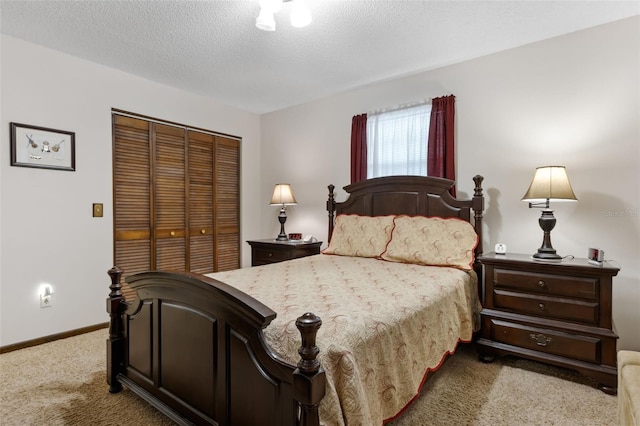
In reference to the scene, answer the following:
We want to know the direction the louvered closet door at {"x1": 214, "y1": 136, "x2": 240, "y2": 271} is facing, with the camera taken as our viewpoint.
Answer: facing the viewer and to the right of the viewer

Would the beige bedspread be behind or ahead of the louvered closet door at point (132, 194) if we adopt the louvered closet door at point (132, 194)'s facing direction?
ahead

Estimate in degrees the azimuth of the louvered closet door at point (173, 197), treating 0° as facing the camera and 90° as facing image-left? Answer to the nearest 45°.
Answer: approximately 315°

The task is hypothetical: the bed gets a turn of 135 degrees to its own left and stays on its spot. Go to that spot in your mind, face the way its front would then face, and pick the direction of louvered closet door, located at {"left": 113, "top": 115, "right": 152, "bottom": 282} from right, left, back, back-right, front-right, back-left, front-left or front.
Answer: back-left

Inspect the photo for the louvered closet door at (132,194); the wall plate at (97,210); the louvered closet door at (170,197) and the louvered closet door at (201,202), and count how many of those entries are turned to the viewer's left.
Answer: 0

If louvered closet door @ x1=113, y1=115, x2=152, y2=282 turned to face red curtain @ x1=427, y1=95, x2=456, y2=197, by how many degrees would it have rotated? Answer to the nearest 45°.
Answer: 0° — it already faces it

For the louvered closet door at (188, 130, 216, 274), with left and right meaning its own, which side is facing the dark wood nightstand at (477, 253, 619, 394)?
front

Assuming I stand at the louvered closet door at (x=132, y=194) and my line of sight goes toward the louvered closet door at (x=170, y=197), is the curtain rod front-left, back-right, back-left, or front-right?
front-right

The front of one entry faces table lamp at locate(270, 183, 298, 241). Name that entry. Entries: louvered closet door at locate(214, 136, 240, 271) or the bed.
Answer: the louvered closet door

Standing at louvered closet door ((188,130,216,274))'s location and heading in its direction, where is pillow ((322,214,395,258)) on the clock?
The pillow is roughly at 12 o'clock from the louvered closet door.

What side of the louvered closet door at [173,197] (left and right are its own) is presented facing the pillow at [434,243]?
front

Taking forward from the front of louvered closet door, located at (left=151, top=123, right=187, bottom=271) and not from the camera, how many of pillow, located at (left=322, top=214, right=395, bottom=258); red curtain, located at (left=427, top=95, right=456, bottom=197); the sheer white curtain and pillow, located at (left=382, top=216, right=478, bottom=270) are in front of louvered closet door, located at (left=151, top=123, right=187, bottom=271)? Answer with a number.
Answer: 4

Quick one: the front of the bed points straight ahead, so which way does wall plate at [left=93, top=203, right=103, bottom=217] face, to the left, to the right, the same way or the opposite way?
to the left

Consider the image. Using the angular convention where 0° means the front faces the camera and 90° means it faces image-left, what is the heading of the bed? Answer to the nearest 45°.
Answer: approximately 45°
